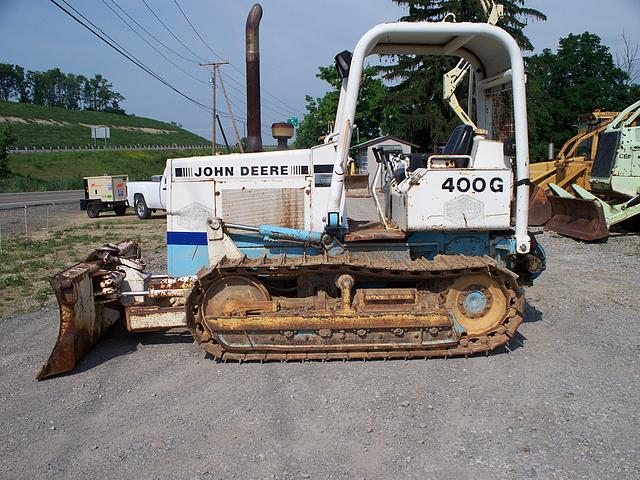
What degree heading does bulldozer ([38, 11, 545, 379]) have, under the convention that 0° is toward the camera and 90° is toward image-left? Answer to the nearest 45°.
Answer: approximately 90°

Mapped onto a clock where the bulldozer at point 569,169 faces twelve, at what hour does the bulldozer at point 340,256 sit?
the bulldozer at point 340,256 is roughly at 11 o'clock from the bulldozer at point 569,169.

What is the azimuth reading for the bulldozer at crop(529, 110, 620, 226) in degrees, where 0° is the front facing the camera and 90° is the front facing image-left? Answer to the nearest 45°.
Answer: approximately 45°

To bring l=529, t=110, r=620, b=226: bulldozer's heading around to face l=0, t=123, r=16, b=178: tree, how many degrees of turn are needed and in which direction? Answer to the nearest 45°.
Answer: approximately 45° to its right

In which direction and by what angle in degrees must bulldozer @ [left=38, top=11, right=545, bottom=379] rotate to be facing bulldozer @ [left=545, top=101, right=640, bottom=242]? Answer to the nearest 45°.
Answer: approximately 135° to its right

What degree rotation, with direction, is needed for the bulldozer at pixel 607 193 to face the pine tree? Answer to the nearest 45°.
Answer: approximately 90° to its right

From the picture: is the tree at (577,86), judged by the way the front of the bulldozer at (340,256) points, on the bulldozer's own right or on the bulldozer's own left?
on the bulldozer's own right

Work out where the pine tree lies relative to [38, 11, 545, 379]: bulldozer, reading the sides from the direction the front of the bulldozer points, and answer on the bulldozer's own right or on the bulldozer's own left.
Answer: on the bulldozer's own right

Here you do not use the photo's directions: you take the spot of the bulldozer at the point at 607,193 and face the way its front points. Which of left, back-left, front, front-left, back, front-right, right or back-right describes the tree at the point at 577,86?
back-right
